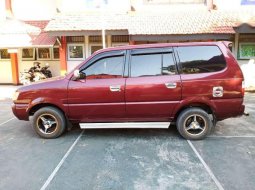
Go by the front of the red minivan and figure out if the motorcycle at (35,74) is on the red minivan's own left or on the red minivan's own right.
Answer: on the red minivan's own right

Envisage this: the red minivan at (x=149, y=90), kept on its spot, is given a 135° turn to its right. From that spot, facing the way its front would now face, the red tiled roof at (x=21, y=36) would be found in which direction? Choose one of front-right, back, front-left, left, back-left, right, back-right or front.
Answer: left

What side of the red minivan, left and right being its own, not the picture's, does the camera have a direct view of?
left
